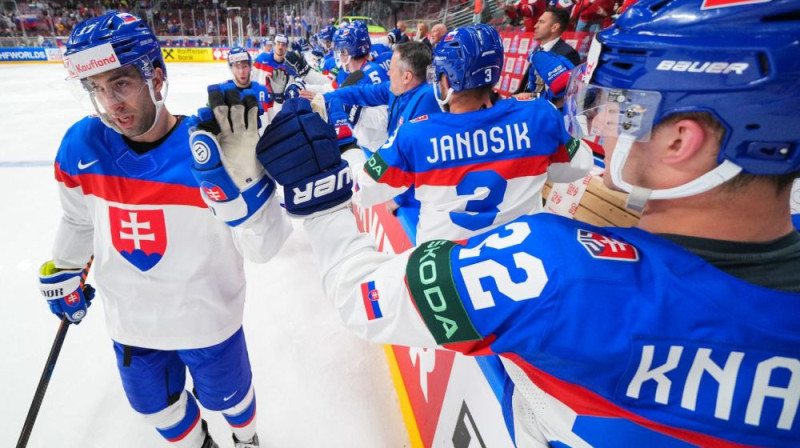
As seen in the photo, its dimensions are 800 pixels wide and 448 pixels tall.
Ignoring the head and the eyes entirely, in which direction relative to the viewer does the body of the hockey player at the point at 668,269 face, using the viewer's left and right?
facing away from the viewer and to the left of the viewer

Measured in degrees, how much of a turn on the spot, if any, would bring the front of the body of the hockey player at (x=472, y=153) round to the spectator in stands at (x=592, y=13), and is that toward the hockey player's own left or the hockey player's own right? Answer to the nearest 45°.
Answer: approximately 45° to the hockey player's own right

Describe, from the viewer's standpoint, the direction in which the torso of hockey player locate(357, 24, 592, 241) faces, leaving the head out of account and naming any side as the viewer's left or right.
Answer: facing away from the viewer and to the left of the viewer

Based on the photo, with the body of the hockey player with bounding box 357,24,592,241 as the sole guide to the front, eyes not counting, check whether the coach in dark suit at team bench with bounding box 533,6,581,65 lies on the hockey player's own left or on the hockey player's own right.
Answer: on the hockey player's own right

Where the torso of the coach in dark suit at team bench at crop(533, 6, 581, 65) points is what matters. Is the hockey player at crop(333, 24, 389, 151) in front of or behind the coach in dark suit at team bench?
in front

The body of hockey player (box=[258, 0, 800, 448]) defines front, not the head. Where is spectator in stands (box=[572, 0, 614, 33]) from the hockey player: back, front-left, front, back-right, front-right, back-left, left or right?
front-right

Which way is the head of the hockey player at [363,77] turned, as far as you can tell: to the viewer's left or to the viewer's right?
to the viewer's left

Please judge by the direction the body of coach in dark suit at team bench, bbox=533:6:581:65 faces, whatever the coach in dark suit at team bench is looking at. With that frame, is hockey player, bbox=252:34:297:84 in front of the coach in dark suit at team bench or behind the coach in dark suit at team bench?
in front
